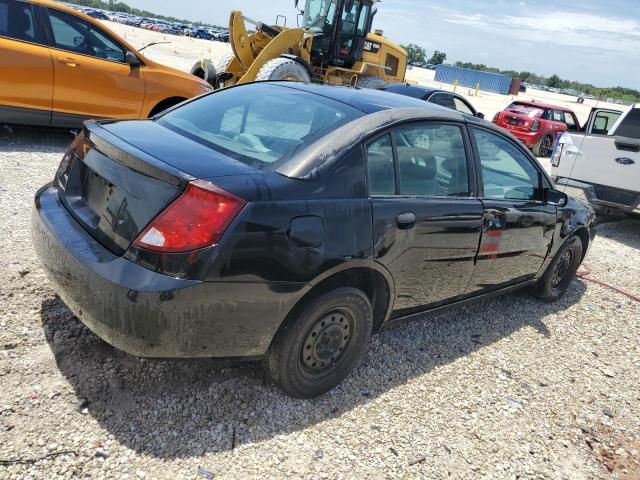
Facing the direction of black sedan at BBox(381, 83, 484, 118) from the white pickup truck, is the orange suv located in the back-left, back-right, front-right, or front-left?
front-left

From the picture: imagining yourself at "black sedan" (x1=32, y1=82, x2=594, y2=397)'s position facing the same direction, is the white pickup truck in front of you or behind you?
in front

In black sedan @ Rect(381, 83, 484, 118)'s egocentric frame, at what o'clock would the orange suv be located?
The orange suv is roughly at 6 o'clock from the black sedan.

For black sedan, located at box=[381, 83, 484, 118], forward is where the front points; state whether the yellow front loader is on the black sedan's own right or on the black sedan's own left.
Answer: on the black sedan's own left

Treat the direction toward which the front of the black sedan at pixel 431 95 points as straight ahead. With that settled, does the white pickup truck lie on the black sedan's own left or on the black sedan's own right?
on the black sedan's own right

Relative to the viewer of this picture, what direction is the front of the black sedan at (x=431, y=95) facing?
facing away from the viewer and to the right of the viewer

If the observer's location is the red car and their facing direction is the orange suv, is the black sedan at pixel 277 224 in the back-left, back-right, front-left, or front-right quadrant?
front-left

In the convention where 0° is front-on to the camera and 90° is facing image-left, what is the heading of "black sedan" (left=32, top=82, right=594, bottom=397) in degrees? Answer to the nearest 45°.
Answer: approximately 225°

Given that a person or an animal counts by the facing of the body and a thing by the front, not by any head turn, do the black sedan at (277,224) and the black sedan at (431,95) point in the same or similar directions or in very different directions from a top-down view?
same or similar directions

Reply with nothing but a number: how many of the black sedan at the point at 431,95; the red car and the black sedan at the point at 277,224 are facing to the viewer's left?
0

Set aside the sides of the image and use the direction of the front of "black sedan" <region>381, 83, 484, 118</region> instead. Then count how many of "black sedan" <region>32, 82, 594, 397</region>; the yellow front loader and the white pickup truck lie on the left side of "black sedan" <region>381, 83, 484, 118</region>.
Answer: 1

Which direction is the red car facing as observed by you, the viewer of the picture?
facing away from the viewer and to the right of the viewer

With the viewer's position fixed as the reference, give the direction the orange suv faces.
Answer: facing to the right of the viewer

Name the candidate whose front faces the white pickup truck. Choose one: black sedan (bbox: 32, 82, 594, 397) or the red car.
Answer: the black sedan

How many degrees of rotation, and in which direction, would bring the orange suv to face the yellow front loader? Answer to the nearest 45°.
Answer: approximately 45° to its left

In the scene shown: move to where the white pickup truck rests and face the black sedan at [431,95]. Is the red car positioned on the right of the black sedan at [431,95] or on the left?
right

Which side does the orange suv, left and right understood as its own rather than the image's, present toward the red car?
front

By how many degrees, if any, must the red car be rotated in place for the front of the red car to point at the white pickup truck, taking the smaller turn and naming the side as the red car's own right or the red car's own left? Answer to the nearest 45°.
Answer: approximately 135° to the red car's own right
